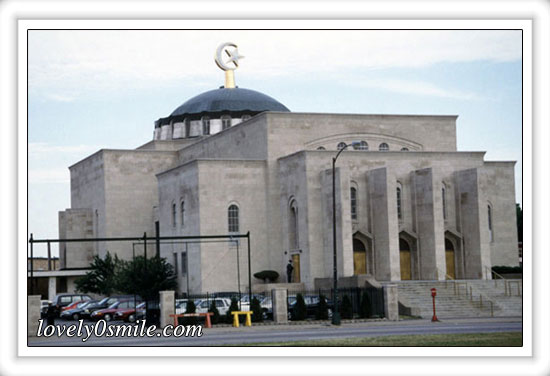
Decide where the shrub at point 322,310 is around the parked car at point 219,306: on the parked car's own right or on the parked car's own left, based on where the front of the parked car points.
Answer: on the parked car's own left

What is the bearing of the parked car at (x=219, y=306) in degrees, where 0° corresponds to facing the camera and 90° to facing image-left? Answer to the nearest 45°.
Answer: approximately 45°

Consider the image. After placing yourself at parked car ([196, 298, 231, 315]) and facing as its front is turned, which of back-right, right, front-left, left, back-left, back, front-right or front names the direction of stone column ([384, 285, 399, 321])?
back-left

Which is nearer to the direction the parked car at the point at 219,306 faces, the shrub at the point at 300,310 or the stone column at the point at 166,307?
the stone column

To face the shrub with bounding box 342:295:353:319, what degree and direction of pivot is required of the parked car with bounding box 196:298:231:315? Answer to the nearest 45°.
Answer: approximately 135° to its left

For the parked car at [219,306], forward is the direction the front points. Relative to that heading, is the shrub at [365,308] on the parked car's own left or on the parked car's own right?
on the parked car's own left

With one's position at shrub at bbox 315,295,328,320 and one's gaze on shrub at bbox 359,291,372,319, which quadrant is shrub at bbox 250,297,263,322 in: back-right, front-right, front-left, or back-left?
back-right

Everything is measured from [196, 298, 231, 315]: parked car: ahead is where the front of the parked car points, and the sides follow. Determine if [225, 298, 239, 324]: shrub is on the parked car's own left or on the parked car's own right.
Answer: on the parked car's own left

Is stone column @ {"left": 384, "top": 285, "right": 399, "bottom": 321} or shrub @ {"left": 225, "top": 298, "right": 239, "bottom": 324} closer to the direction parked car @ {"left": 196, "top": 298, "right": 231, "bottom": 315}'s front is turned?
the shrub
